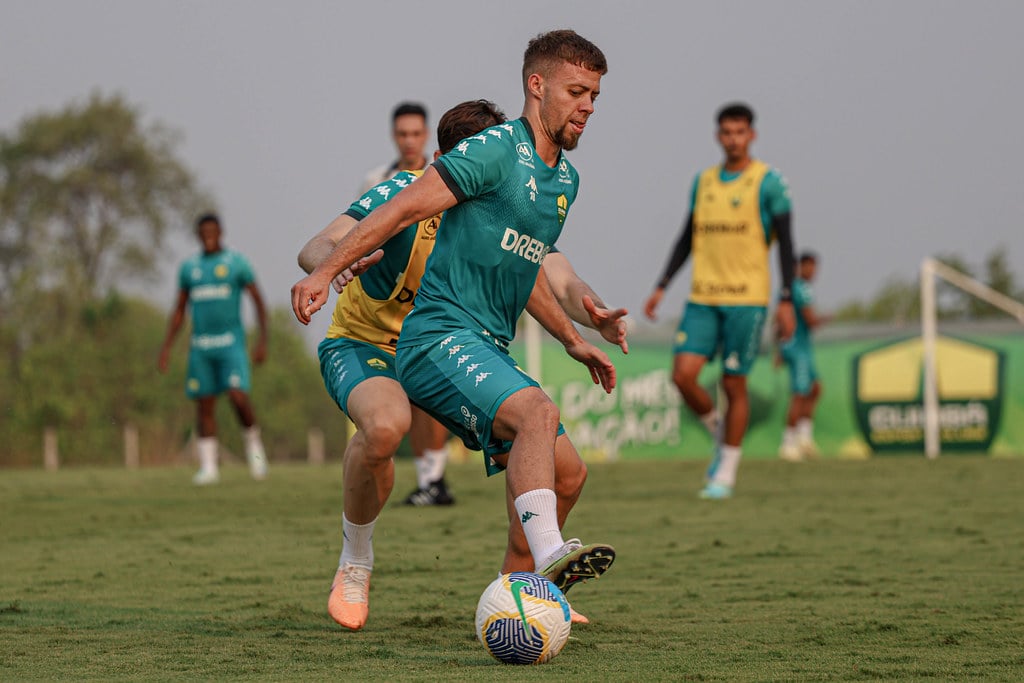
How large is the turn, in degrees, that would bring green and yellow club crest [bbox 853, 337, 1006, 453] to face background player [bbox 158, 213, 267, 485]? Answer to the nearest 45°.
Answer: approximately 45° to its right

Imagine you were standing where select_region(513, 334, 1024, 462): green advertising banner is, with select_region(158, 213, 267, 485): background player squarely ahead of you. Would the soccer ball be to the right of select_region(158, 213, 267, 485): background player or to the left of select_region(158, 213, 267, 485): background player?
left

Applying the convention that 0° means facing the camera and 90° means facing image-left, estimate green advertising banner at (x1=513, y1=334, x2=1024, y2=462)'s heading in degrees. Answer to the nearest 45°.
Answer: approximately 0°

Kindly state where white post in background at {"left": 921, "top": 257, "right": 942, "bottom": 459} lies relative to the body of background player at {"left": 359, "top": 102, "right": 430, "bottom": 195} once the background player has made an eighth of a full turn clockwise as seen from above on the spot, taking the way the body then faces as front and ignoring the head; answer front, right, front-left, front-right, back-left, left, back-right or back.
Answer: back

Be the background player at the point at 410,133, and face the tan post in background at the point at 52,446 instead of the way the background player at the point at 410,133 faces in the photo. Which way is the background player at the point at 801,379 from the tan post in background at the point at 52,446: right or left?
right

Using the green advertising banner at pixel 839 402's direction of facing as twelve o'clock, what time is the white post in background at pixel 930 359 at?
The white post in background is roughly at 10 o'clock from the green advertising banner.

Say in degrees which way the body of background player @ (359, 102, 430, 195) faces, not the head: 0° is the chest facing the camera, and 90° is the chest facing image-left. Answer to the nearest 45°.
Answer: approximately 0°

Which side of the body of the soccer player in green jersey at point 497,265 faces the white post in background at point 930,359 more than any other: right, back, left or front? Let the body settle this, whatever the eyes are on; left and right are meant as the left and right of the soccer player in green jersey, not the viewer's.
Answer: left
